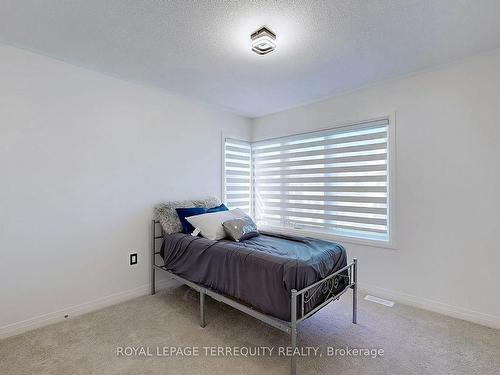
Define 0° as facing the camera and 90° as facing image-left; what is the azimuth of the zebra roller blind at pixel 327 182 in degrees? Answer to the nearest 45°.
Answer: approximately 45°

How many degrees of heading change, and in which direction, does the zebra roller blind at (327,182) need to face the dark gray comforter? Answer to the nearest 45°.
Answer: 0° — it already faces it
